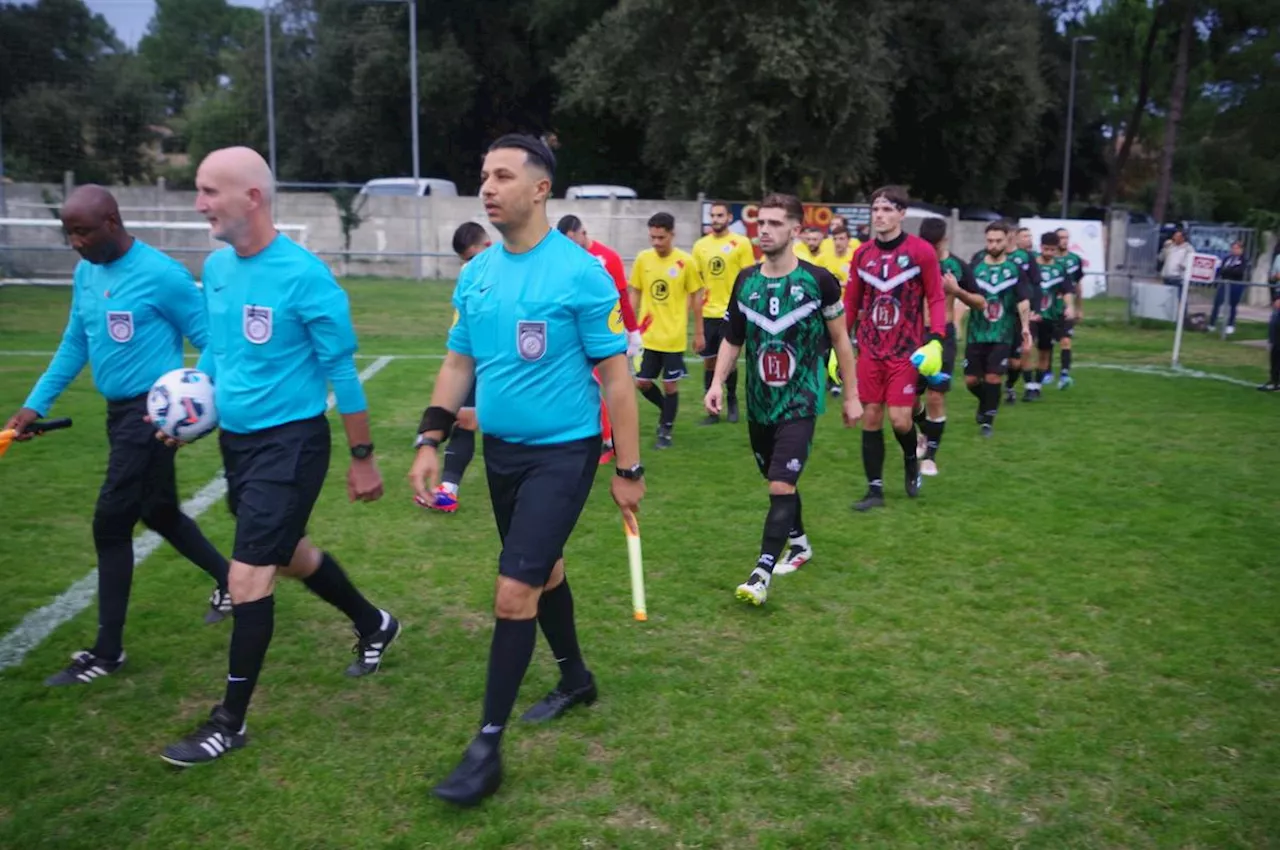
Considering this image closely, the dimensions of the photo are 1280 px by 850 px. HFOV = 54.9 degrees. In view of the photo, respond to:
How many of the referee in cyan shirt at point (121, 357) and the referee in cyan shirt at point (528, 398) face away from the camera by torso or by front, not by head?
0

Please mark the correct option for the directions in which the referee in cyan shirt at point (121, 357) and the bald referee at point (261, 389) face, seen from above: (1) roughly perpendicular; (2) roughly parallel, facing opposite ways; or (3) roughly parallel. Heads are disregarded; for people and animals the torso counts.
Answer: roughly parallel

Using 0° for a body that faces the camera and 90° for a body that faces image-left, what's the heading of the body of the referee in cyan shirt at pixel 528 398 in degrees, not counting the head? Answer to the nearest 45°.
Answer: approximately 45°

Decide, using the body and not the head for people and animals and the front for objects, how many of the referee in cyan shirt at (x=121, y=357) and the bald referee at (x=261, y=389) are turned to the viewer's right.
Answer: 0

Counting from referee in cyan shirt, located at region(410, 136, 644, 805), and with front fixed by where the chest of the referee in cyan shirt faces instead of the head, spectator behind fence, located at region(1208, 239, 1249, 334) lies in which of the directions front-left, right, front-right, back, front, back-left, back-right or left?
back

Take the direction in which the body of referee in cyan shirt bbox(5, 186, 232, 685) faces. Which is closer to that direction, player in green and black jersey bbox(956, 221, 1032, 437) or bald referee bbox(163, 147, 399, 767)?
the bald referee

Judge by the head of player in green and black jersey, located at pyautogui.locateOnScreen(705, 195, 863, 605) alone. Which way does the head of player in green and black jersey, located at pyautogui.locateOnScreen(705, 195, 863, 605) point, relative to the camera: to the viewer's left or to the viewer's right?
to the viewer's left

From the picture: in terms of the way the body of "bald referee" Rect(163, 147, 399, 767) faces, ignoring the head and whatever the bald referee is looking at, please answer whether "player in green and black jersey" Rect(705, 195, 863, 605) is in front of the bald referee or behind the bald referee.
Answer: behind

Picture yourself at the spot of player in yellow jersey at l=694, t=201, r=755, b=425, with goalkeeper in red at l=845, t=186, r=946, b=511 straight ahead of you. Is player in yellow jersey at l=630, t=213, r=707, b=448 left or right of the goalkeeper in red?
right

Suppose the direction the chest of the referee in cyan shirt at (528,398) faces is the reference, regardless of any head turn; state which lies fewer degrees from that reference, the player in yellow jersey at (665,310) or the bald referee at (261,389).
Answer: the bald referee

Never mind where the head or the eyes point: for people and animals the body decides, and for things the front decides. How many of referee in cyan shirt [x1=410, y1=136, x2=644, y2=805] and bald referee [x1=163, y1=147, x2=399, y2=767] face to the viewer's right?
0

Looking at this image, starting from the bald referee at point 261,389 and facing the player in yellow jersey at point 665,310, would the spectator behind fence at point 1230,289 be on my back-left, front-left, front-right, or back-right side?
front-right

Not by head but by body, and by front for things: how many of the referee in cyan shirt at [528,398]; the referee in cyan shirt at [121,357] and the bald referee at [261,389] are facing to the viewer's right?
0

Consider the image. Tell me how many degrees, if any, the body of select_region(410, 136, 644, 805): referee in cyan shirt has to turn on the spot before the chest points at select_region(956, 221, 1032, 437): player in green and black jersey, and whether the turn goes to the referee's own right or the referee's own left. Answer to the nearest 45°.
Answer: approximately 180°

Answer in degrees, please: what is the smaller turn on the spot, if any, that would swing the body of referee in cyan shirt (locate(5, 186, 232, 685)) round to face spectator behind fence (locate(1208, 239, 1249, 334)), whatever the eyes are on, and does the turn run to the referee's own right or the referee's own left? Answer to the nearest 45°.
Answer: approximately 180°

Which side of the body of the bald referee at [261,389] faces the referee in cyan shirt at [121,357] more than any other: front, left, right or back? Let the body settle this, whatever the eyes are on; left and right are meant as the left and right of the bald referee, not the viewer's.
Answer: right

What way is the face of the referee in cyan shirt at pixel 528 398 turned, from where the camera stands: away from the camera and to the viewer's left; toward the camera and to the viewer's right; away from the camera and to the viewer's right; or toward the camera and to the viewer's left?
toward the camera and to the viewer's left

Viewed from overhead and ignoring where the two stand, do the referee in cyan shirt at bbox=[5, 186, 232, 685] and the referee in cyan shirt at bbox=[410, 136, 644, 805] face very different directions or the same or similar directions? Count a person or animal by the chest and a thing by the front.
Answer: same or similar directions

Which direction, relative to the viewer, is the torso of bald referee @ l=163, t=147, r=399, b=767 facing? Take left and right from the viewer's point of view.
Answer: facing the viewer and to the left of the viewer

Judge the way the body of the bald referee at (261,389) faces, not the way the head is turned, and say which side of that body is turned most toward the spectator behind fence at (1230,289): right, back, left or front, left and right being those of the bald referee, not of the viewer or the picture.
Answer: back
